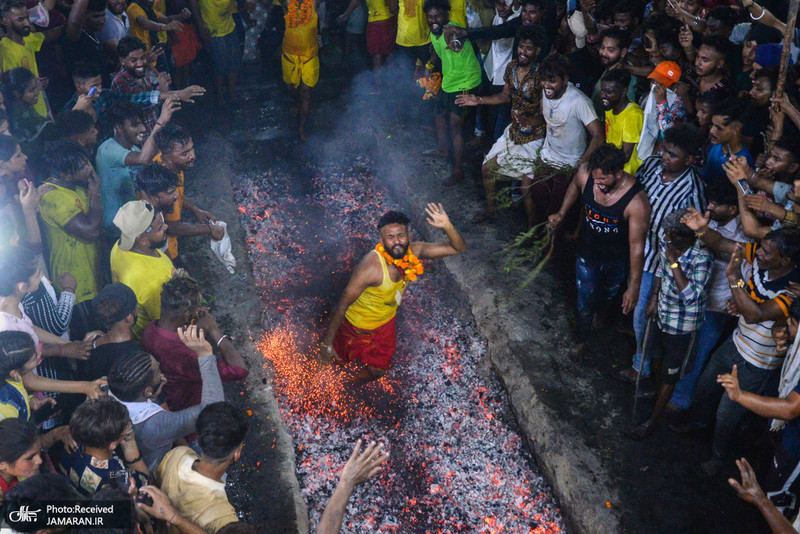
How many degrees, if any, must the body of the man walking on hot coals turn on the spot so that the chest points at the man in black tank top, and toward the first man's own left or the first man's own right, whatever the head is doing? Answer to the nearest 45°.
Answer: approximately 45° to the first man's own left

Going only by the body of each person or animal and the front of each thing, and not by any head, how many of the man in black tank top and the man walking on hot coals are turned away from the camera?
0

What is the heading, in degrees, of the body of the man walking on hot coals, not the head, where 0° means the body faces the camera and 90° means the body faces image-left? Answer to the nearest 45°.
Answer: approximately 315°

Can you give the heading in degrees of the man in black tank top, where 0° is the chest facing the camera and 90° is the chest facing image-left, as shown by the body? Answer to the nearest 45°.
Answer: approximately 45°
